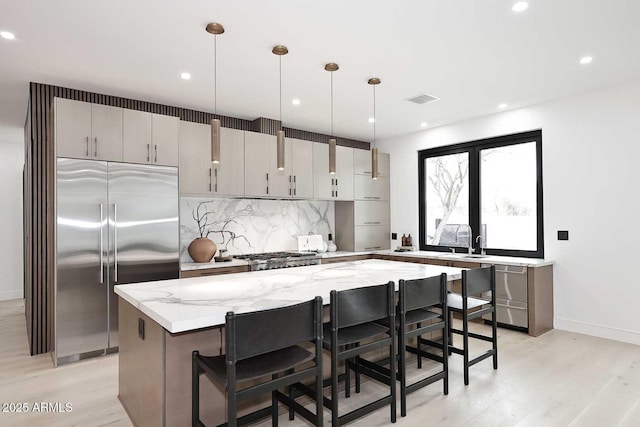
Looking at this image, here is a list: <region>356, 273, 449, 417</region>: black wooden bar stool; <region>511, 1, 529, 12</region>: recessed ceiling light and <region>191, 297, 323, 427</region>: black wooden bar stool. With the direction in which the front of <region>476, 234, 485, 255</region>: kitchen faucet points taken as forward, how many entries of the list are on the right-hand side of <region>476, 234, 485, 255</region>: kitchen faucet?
0

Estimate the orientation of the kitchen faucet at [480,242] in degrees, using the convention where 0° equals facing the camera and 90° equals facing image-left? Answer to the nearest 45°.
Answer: approximately 45°

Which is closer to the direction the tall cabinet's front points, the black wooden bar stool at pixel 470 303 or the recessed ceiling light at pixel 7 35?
the black wooden bar stool

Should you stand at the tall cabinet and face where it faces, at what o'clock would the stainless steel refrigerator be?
The stainless steel refrigerator is roughly at 3 o'clock from the tall cabinet.

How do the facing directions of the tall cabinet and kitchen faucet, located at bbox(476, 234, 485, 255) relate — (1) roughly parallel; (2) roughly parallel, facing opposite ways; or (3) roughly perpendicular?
roughly perpendicular

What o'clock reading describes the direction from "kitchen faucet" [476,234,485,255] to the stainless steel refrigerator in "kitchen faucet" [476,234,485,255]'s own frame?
The stainless steel refrigerator is roughly at 12 o'clock from the kitchen faucet.

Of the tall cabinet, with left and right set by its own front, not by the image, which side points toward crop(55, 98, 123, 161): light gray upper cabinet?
right

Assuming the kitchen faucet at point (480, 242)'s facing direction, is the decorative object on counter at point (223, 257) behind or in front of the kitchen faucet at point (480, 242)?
in front

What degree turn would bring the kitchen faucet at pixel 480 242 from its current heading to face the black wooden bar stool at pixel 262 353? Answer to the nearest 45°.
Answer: approximately 45° to its left

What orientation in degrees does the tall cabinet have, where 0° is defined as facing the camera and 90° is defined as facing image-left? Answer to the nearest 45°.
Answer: approximately 315°

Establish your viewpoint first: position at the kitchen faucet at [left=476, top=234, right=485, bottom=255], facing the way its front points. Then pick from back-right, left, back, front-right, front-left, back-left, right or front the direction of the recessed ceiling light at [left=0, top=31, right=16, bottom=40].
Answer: front

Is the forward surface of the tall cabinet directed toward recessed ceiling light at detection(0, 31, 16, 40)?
no

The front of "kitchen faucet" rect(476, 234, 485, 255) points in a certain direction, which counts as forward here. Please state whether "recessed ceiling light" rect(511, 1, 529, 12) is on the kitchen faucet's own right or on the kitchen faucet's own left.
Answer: on the kitchen faucet's own left

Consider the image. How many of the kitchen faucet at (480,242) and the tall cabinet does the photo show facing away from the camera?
0
